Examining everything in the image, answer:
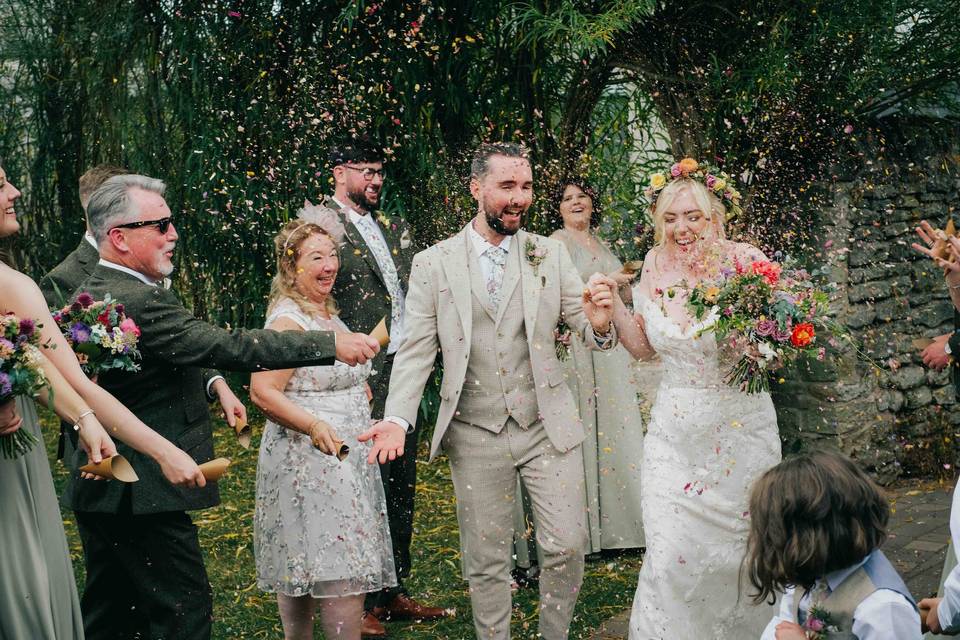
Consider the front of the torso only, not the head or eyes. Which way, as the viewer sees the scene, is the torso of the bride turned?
toward the camera

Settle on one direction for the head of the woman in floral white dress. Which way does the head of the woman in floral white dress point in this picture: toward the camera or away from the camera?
toward the camera

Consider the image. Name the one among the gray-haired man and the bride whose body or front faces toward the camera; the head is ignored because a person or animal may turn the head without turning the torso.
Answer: the bride

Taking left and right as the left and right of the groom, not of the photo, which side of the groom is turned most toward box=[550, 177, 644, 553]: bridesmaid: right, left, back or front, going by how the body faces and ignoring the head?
back

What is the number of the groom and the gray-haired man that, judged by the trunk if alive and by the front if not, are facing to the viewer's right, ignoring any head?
1

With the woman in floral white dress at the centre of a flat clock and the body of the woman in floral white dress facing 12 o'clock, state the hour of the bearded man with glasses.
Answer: The bearded man with glasses is roughly at 8 o'clock from the woman in floral white dress.

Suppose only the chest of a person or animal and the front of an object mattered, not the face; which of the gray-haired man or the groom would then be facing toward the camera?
the groom

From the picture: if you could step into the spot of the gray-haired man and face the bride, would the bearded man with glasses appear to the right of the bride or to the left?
left

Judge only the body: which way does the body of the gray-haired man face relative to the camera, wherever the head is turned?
to the viewer's right

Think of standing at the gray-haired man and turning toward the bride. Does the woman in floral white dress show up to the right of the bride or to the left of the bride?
left

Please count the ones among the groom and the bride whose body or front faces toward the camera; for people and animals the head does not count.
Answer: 2

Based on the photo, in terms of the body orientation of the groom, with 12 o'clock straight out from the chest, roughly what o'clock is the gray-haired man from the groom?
The gray-haired man is roughly at 2 o'clock from the groom.

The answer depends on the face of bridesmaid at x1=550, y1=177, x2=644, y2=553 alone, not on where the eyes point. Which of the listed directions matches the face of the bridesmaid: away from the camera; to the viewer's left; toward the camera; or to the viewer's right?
toward the camera

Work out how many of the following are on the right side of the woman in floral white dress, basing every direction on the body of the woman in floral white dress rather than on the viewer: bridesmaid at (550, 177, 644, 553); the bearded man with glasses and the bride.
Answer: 0

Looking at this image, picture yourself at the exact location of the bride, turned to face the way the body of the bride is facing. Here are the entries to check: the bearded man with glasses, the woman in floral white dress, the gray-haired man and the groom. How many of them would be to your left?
0

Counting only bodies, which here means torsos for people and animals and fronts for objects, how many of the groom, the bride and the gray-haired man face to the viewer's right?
1

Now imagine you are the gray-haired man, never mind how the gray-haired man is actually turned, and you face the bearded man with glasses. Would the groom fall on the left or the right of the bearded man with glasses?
right

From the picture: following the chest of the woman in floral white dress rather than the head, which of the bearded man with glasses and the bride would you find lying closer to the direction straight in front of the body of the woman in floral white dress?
the bride

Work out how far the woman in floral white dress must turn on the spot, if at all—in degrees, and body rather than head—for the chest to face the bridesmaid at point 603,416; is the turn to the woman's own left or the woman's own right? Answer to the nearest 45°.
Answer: approximately 90° to the woman's own left

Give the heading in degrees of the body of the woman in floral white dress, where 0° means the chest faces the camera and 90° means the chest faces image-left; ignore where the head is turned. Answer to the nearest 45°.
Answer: approximately 315°

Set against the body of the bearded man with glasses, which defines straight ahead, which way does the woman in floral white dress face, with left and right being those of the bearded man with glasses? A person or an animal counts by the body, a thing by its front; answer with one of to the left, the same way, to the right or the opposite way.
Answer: the same way

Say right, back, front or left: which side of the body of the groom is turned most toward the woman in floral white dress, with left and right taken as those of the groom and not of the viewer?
right

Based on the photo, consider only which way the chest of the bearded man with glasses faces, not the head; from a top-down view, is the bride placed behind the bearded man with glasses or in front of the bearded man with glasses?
in front
